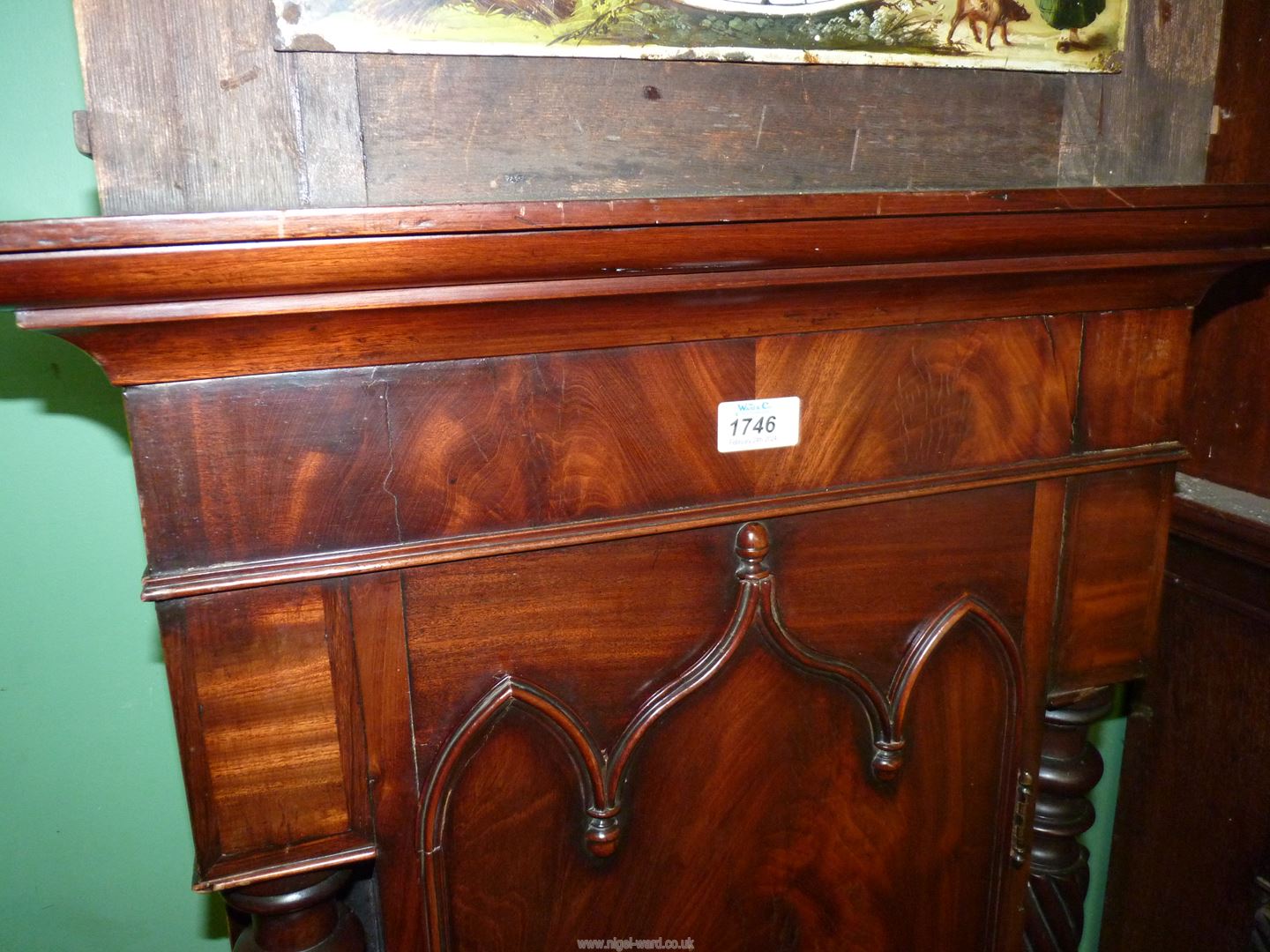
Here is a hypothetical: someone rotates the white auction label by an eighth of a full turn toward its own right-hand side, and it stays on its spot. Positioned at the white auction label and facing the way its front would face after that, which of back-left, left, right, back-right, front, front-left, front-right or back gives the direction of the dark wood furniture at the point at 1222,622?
back

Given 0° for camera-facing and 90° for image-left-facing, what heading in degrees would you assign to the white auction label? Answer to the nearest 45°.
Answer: approximately 0°
